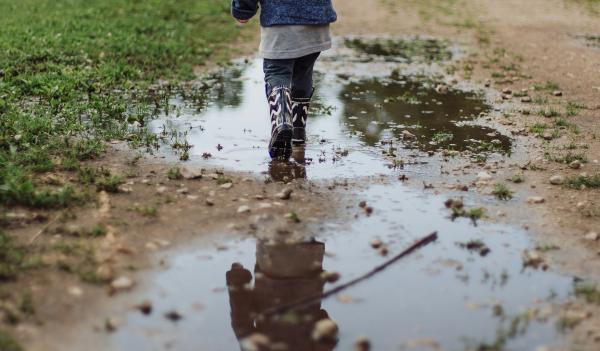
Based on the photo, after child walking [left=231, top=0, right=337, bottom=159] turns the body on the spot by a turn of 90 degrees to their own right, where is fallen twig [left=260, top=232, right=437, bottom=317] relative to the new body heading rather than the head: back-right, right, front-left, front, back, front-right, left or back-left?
right

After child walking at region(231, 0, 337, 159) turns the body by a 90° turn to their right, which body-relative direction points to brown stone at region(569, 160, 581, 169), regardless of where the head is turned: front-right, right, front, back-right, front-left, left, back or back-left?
front

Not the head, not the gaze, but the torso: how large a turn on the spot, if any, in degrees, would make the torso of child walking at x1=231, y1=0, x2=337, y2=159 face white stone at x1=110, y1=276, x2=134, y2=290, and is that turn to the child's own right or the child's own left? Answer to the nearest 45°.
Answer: approximately 180°

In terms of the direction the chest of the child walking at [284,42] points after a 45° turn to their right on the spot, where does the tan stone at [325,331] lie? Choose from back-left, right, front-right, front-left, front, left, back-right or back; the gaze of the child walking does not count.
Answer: back-right

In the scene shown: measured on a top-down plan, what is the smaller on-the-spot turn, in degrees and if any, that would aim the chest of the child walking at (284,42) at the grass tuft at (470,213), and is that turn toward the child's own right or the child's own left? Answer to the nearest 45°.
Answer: approximately 135° to the child's own right

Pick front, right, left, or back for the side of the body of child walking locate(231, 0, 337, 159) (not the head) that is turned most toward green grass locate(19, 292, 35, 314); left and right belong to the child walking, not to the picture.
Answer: back

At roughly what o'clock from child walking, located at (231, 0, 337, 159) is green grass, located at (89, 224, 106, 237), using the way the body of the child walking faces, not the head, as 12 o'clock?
The green grass is roughly at 7 o'clock from the child walking.

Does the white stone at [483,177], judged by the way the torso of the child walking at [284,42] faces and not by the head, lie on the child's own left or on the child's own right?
on the child's own right

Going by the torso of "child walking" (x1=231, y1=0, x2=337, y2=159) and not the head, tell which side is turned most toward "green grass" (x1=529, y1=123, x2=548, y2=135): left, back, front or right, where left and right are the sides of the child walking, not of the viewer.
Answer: right

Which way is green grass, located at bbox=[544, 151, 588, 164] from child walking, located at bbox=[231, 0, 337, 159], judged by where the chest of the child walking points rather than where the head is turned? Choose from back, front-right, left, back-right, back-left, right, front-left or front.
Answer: right

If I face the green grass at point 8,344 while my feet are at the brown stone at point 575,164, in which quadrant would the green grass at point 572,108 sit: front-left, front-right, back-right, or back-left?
back-right

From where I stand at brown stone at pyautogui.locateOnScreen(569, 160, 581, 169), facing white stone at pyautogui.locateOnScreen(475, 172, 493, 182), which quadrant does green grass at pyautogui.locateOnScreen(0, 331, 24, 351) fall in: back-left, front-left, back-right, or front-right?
front-left

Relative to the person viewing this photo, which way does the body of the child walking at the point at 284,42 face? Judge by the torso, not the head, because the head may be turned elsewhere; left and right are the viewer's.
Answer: facing away from the viewer

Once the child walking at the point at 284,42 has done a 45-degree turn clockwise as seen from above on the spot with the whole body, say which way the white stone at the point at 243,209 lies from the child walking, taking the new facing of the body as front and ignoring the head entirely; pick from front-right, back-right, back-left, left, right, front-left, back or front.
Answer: back-right

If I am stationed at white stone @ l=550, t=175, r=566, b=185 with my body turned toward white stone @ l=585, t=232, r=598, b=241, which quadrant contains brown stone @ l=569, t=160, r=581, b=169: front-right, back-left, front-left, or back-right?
back-left

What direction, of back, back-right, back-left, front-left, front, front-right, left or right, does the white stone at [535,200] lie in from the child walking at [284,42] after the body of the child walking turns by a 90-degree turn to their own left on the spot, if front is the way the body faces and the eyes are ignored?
back-left
